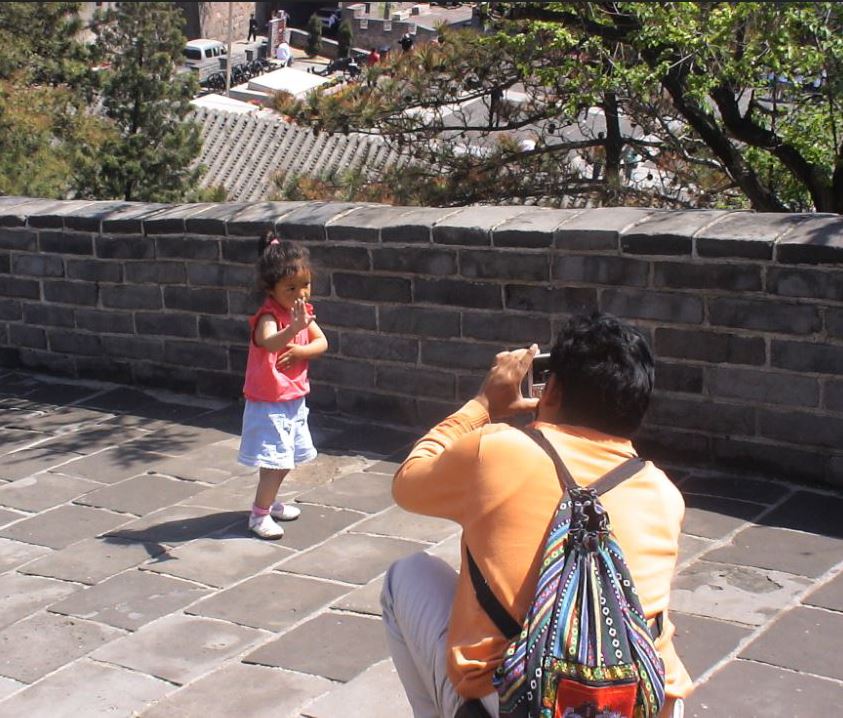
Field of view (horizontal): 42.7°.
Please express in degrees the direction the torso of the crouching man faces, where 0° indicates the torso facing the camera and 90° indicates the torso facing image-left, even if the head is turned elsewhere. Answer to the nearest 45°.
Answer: approximately 135°

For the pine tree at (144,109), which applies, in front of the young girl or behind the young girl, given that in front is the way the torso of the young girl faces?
behind

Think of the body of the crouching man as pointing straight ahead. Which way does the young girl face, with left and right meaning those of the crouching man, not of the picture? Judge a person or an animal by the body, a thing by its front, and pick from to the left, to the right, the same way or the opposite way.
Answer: the opposite way

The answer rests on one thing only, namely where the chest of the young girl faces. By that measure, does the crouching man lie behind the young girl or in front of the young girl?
in front

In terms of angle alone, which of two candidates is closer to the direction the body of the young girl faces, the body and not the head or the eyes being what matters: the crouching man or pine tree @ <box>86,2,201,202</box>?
the crouching man

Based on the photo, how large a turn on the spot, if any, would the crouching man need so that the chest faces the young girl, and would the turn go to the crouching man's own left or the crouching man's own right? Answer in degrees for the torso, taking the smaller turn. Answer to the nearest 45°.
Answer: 0° — they already face them

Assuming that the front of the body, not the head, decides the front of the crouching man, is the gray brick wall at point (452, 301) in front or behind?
in front

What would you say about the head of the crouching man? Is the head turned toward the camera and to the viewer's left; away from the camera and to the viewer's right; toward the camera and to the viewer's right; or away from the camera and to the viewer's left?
away from the camera and to the viewer's left

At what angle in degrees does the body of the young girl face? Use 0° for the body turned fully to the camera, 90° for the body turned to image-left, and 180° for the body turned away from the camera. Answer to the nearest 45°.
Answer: approximately 315°
